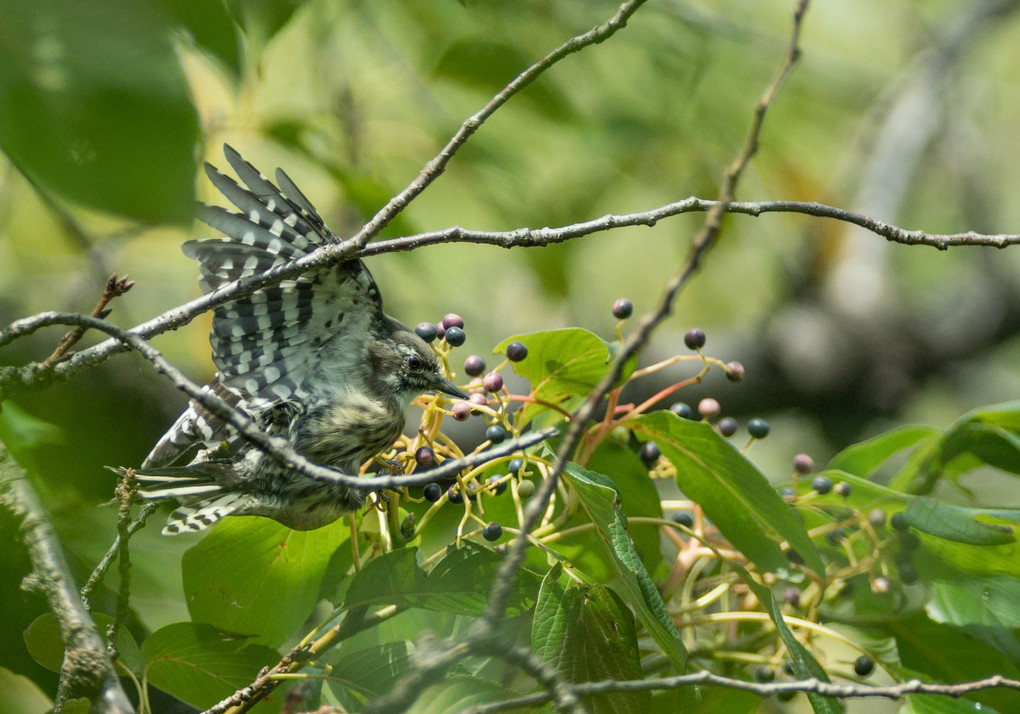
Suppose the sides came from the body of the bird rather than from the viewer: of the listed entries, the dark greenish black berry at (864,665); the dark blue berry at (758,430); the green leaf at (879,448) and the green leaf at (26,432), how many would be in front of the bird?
3

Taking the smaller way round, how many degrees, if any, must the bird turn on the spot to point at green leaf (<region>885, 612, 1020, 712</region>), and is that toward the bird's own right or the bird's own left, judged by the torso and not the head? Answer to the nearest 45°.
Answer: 0° — it already faces it

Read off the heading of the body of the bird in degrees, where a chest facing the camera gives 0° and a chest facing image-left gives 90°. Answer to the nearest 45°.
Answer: approximately 270°

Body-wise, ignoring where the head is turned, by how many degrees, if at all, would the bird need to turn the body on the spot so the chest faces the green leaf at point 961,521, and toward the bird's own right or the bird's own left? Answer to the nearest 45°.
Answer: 0° — it already faces it

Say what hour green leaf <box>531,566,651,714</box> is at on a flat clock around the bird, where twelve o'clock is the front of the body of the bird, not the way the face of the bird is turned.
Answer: The green leaf is roughly at 1 o'clock from the bird.
